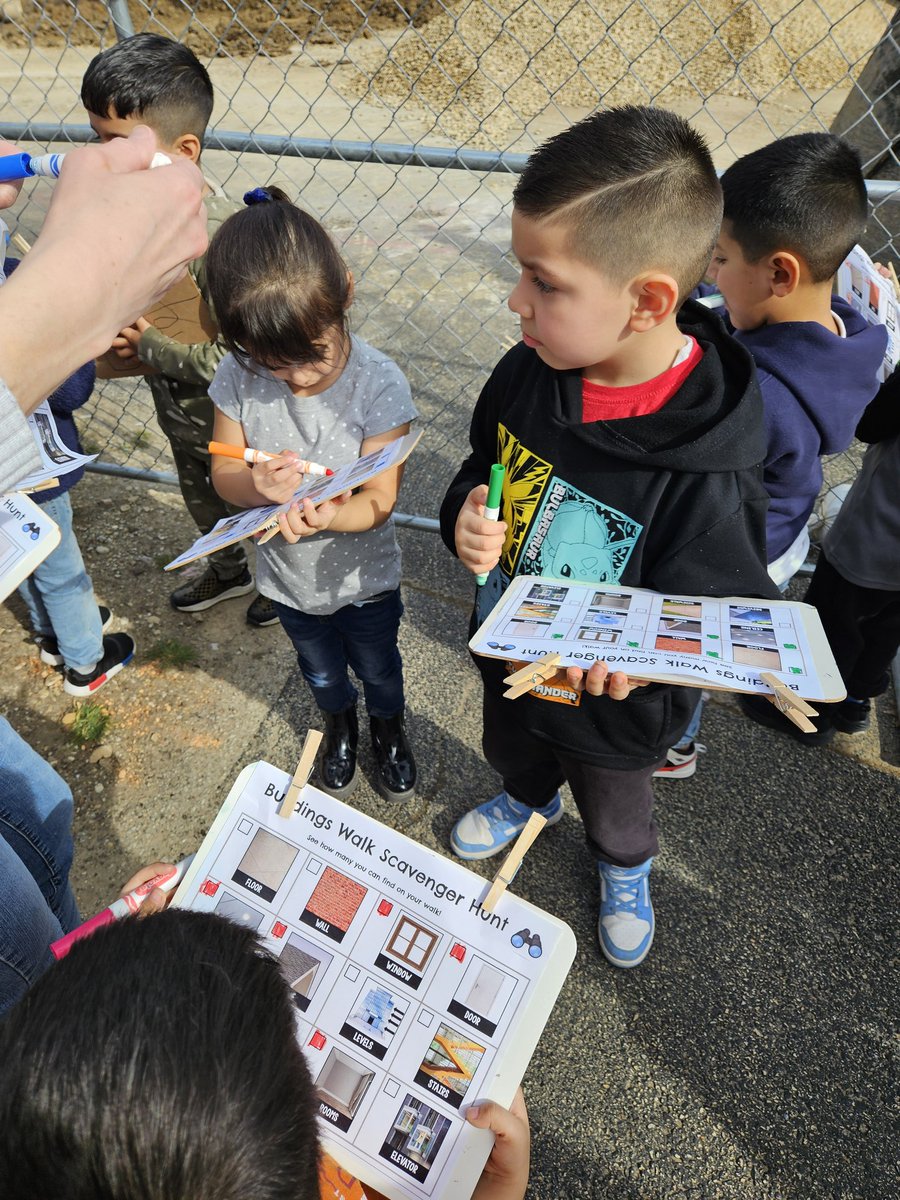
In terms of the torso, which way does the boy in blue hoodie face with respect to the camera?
to the viewer's left

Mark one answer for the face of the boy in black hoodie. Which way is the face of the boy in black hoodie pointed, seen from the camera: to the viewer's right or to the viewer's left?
to the viewer's left

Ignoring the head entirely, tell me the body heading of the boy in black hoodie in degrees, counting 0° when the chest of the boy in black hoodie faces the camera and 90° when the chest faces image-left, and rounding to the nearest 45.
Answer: approximately 45°

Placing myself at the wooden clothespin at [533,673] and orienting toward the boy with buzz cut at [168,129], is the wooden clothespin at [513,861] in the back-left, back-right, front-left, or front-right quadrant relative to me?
back-left

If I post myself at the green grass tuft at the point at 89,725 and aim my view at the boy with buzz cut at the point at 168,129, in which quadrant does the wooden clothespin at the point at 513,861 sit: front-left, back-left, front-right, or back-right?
back-right
